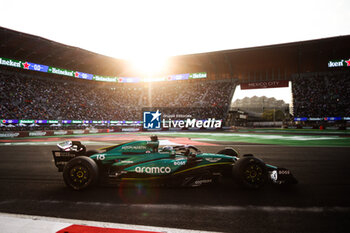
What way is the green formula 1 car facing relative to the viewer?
to the viewer's right

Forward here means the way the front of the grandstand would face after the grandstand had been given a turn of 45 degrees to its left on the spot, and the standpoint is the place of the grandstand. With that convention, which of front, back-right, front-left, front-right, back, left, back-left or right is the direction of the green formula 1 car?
front-right

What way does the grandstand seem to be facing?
toward the camera
